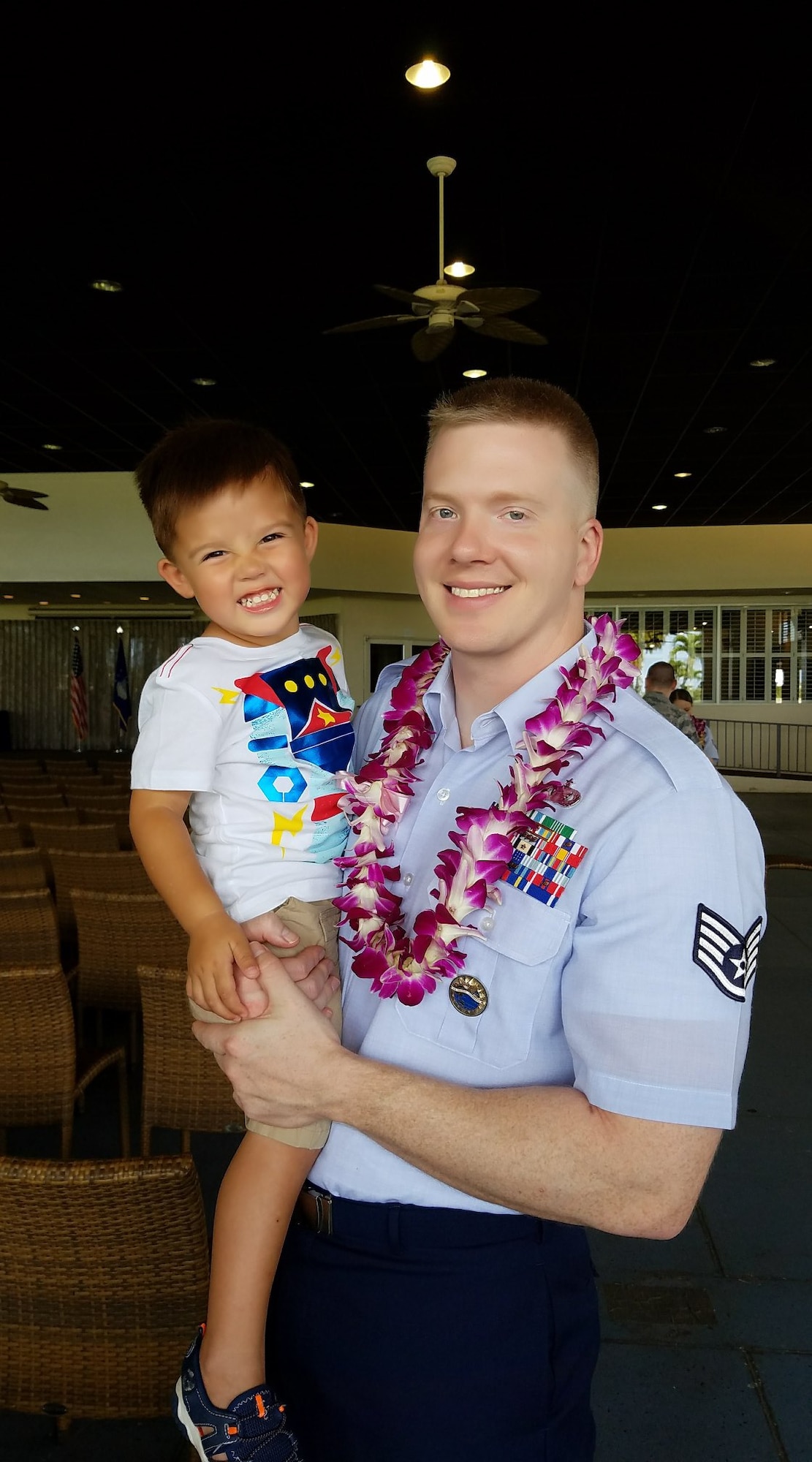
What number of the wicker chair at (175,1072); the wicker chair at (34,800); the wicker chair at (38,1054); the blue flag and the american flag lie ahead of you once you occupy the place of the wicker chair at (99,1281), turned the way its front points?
5

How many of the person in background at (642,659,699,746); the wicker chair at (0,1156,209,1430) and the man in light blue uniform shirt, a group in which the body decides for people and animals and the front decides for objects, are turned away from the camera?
2

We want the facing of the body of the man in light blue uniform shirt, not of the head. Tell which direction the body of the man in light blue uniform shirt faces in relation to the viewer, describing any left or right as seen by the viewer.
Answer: facing the viewer and to the left of the viewer

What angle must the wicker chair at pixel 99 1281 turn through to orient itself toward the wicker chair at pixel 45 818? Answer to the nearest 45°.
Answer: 0° — it already faces it

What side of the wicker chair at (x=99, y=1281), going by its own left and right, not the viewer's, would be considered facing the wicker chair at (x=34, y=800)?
front

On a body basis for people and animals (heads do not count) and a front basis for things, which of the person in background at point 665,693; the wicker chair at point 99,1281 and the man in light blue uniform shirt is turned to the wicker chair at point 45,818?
the wicker chair at point 99,1281

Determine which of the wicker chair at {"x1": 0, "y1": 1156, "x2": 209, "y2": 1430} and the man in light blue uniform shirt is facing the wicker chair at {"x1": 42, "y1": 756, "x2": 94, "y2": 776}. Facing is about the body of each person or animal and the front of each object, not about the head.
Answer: the wicker chair at {"x1": 0, "y1": 1156, "x2": 209, "y2": 1430}

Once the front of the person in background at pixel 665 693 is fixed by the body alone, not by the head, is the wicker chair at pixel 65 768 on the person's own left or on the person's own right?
on the person's own left

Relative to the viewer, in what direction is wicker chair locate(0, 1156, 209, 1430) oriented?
away from the camera

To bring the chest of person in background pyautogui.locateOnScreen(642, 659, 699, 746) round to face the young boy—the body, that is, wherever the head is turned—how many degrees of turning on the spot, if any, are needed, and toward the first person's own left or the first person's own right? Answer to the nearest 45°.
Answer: approximately 180°

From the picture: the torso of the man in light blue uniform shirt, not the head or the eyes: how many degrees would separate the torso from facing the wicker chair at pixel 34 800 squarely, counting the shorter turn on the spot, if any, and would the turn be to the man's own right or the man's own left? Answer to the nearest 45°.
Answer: approximately 90° to the man's own right

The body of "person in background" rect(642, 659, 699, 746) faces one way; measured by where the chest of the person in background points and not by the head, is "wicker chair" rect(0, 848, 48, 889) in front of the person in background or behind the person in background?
behind

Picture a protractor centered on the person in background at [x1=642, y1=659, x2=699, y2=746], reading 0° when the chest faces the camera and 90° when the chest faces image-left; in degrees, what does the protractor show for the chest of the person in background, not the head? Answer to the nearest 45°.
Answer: approximately 180°
